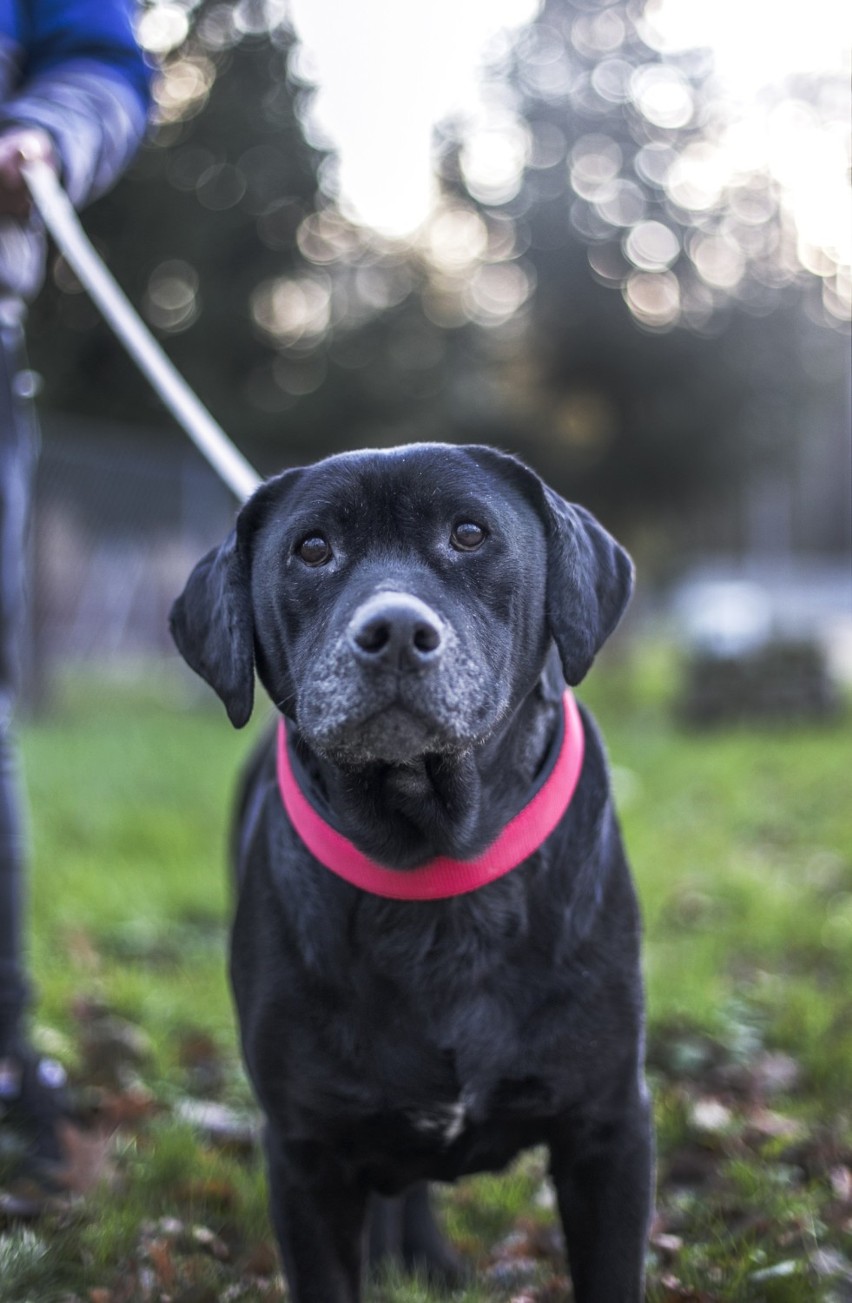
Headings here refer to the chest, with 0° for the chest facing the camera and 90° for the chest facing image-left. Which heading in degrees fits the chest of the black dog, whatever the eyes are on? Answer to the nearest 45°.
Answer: approximately 0°
